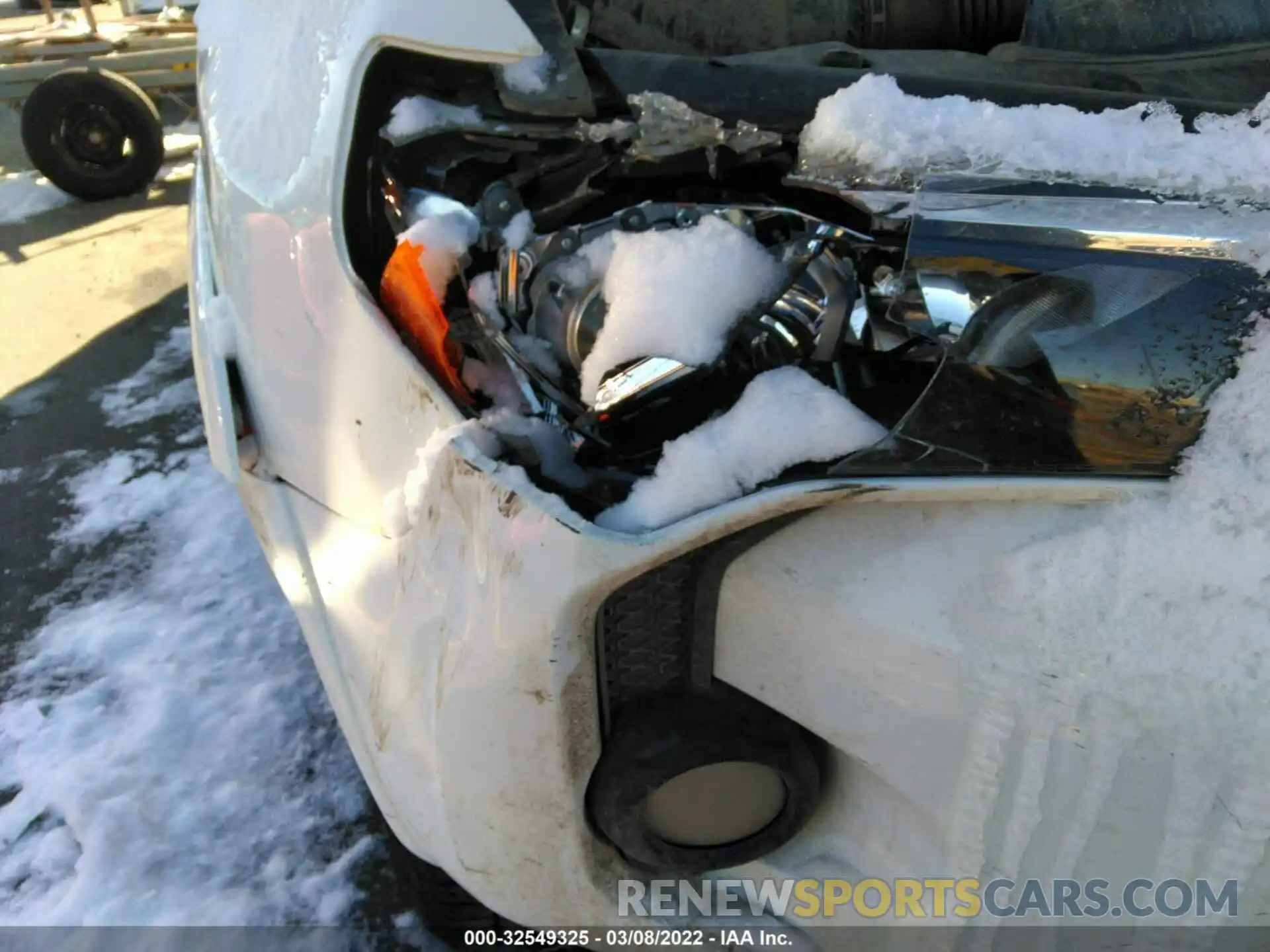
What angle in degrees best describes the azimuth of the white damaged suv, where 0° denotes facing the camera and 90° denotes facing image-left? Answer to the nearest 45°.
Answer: approximately 0°

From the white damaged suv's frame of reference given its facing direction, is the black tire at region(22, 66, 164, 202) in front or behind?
behind
